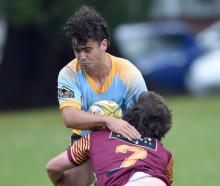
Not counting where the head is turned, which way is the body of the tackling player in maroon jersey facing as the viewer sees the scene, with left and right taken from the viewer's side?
facing away from the viewer

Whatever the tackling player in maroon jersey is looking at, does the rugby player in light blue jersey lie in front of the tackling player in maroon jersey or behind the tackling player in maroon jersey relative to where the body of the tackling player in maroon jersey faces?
in front

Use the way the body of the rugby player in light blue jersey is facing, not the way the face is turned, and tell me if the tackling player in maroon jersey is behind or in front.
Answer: in front

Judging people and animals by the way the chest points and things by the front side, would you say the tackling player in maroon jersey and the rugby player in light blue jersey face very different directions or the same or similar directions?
very different directions

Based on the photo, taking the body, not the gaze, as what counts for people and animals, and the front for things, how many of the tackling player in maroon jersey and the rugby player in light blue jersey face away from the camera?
1

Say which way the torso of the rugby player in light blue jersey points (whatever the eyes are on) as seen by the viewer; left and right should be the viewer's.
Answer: facing the viewer

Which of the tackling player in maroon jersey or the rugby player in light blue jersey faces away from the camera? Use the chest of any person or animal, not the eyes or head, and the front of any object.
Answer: the tackling player in maroon jersey
